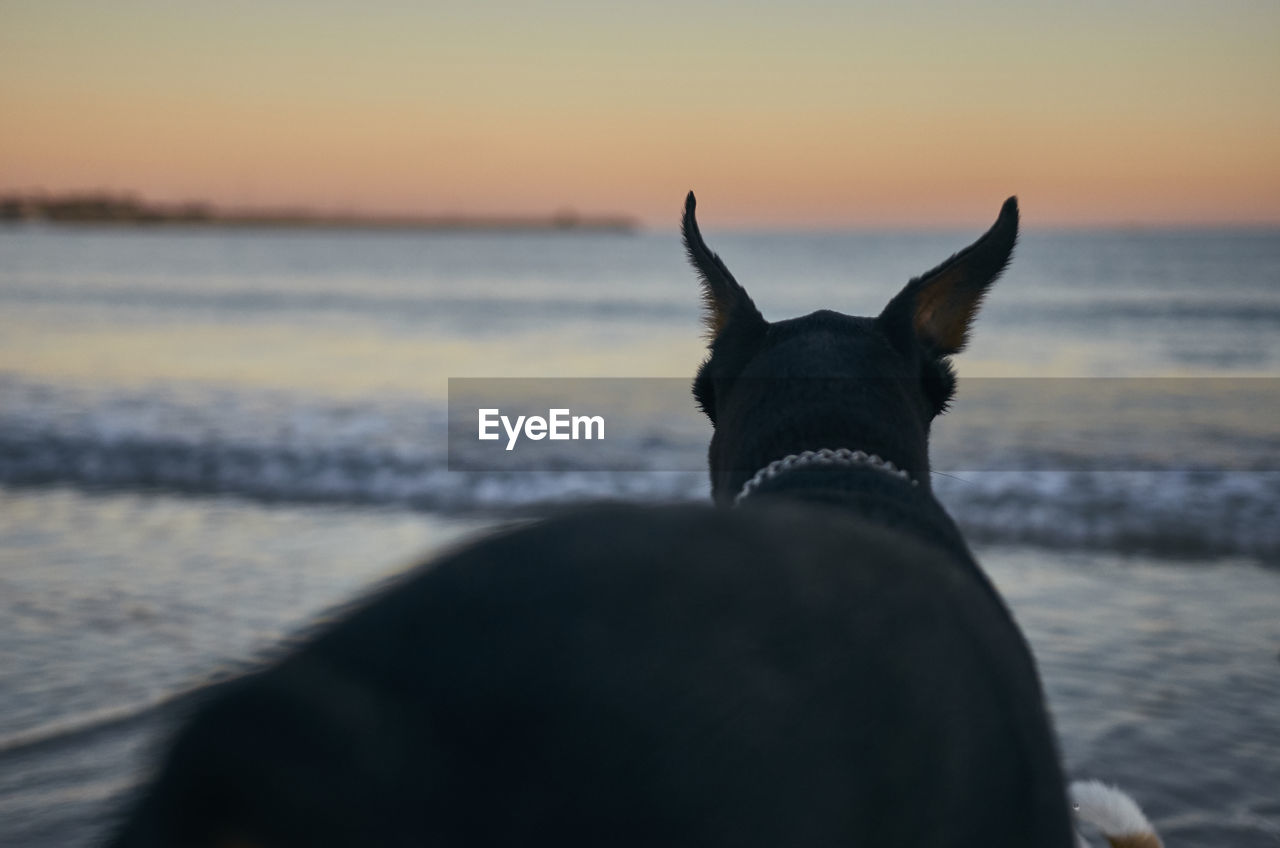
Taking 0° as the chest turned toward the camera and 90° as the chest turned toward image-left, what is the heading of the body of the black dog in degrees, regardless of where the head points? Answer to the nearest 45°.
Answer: approximately 225°
